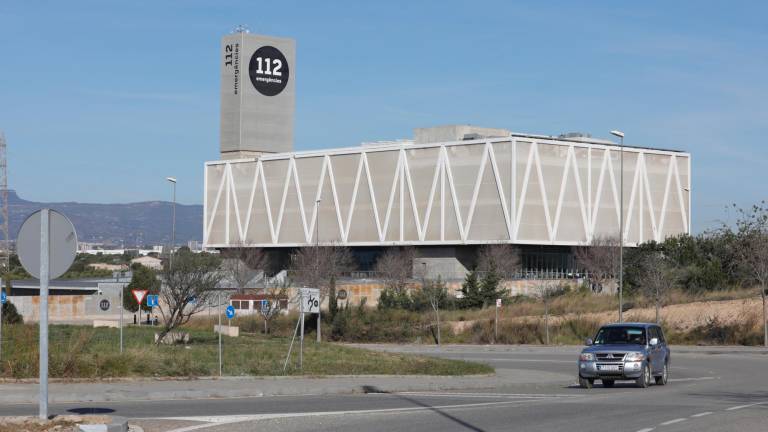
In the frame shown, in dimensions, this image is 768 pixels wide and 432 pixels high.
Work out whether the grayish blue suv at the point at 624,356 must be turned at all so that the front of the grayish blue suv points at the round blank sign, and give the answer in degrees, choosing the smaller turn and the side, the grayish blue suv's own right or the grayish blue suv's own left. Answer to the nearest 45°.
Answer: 0° — it already faces it

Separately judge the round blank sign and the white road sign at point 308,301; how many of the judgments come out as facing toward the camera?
1

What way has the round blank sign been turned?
away from the camera

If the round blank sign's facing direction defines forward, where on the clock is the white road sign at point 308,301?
The white road sign is roughly at 1 o'clock from the round blank sign.

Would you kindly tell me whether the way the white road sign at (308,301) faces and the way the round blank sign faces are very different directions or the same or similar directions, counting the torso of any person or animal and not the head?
very different directions

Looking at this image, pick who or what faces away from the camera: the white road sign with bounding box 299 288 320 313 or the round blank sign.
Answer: the round blank sign

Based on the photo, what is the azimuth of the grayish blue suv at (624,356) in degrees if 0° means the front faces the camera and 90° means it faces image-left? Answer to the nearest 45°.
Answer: approximately 45°

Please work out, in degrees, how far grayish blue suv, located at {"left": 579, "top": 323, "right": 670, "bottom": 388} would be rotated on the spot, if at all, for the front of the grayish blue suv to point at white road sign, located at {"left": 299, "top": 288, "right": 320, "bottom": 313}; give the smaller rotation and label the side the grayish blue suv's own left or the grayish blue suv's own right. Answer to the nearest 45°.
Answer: approximately 45° to the grayish blue suv's own right

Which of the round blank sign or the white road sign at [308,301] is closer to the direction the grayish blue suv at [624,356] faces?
the round blank sign

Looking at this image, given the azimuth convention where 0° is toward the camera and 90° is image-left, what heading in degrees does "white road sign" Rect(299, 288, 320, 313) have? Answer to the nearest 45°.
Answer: approximately 0°
